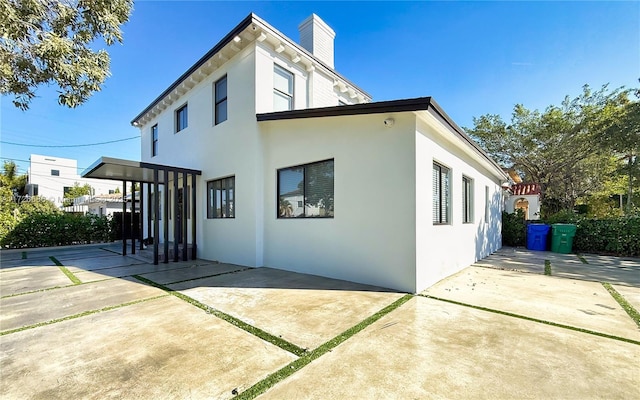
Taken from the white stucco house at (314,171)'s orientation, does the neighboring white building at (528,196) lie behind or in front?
behind

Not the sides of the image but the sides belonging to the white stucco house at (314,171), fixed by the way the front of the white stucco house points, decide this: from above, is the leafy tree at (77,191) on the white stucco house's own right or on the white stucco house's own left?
on the white stucco house's own right

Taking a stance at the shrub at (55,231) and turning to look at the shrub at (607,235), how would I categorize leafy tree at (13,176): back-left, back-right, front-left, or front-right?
back-left

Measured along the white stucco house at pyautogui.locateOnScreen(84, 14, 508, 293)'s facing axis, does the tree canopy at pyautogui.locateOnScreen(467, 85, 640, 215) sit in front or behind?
behind

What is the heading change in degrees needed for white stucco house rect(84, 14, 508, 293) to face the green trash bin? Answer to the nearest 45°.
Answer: approximately 135° to its left

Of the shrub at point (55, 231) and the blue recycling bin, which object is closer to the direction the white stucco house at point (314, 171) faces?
the shrub

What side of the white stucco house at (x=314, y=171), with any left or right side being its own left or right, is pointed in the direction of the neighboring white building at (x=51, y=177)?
right

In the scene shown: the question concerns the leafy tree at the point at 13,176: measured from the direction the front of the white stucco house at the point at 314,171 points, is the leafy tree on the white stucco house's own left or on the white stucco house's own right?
on the white stucco house's own right

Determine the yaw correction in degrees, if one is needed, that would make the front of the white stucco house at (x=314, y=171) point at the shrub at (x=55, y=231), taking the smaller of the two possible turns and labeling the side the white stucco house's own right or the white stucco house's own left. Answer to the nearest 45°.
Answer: approximately 90° to the white stucco house's own right

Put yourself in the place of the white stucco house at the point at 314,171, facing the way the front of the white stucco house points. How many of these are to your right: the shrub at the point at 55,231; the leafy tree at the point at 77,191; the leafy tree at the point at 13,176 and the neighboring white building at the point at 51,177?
4

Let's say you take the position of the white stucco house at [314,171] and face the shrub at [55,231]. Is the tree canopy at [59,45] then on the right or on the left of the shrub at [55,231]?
left

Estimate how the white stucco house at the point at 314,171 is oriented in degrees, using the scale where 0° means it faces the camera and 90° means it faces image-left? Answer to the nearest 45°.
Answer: approximately 45°
